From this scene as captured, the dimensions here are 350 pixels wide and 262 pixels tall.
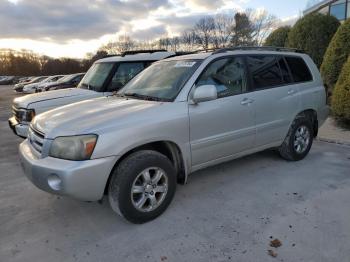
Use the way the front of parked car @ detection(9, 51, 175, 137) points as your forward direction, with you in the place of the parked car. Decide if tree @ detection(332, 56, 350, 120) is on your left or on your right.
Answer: on your left

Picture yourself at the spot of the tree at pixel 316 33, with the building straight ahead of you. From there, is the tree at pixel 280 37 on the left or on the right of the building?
left

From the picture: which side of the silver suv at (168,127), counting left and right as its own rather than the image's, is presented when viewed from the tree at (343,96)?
back

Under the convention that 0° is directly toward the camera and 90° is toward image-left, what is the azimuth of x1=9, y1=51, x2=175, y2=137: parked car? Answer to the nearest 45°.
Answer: approximately 45°

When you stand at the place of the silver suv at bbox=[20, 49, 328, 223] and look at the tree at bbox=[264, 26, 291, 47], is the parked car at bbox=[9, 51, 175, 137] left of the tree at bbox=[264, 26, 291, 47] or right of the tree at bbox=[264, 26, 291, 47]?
left

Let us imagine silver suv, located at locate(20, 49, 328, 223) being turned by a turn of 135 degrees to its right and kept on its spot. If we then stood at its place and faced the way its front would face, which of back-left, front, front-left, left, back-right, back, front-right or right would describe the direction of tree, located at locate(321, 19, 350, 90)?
front-right

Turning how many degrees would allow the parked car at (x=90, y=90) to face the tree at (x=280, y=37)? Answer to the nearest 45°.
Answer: approximately 180°

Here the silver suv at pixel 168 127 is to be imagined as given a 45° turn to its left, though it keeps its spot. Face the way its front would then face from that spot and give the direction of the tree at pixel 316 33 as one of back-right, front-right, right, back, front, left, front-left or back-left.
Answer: back-left

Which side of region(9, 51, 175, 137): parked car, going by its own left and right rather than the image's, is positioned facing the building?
back

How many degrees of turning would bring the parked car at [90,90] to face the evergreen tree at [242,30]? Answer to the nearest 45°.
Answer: approximately 180°

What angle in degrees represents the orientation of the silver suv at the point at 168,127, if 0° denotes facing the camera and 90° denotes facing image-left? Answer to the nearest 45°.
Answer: approximately 45°

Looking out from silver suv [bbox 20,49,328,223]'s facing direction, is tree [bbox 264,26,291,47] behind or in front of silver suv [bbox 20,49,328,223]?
behind

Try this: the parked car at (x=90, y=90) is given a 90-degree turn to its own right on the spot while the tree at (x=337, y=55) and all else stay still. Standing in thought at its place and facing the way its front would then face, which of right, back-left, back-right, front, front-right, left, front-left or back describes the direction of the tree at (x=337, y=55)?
back-right
